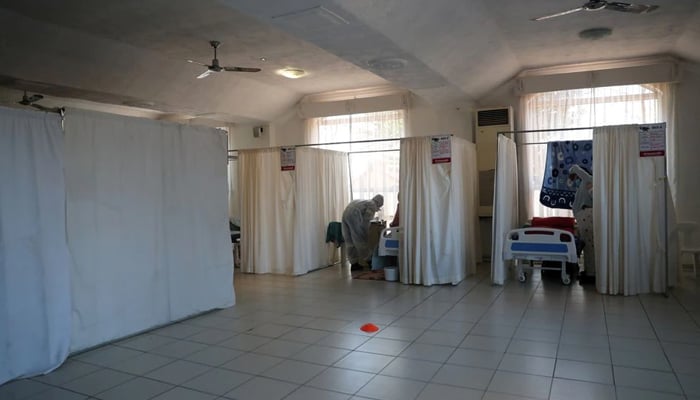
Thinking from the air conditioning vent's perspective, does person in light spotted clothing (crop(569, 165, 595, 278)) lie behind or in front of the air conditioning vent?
in front

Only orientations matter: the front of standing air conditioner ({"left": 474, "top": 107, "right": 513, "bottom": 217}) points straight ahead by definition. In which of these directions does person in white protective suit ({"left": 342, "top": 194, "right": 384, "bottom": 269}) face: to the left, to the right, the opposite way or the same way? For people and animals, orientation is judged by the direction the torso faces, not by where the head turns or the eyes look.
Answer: to the left

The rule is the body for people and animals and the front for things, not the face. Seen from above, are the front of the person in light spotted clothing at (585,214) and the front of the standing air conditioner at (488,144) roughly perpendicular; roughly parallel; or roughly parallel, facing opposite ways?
roughly perpendicular

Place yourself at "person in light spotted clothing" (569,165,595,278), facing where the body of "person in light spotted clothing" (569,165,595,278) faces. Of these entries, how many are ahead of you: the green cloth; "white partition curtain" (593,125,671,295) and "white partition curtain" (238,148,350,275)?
2

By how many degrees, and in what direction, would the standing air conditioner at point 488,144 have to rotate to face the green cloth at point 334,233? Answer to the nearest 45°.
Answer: approximately 90° to its right

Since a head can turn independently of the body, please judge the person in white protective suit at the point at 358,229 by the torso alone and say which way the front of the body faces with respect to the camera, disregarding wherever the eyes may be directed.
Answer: to the viewer's right

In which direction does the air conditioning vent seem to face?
toward the camera

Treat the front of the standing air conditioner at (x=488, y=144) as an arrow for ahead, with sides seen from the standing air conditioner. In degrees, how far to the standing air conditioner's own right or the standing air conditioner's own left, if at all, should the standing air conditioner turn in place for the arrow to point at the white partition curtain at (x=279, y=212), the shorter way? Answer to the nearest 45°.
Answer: approximately 45° to the standing air conditioner's own right

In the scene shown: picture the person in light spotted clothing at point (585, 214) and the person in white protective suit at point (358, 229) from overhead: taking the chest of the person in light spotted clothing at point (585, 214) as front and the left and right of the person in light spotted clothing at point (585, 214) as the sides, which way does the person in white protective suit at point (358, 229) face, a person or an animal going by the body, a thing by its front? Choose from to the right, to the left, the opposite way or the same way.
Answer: the opposite way

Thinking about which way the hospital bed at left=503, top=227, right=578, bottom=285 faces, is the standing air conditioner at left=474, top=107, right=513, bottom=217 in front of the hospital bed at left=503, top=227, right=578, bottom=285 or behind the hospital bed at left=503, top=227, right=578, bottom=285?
behind

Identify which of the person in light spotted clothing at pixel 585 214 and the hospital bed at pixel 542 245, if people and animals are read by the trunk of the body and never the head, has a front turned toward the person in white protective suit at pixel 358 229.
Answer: the person in light spotted clothing at pixel 585 214

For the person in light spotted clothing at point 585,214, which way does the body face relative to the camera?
to the viewer's left

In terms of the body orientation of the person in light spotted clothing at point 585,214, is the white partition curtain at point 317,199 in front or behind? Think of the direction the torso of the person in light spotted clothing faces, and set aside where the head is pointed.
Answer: in front

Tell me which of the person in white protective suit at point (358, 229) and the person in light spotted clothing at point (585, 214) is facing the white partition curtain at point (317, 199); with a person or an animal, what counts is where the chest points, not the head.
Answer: the person in light spotted clothing at point (585, 214)
